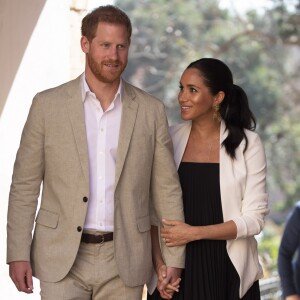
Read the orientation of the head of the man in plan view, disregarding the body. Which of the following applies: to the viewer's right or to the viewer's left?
to the viewer's right

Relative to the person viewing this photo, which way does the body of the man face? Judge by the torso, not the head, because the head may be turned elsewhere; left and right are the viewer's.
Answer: facing the viewer

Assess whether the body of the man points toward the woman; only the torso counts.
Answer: no

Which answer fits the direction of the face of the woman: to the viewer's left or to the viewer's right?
to the viewer's left
